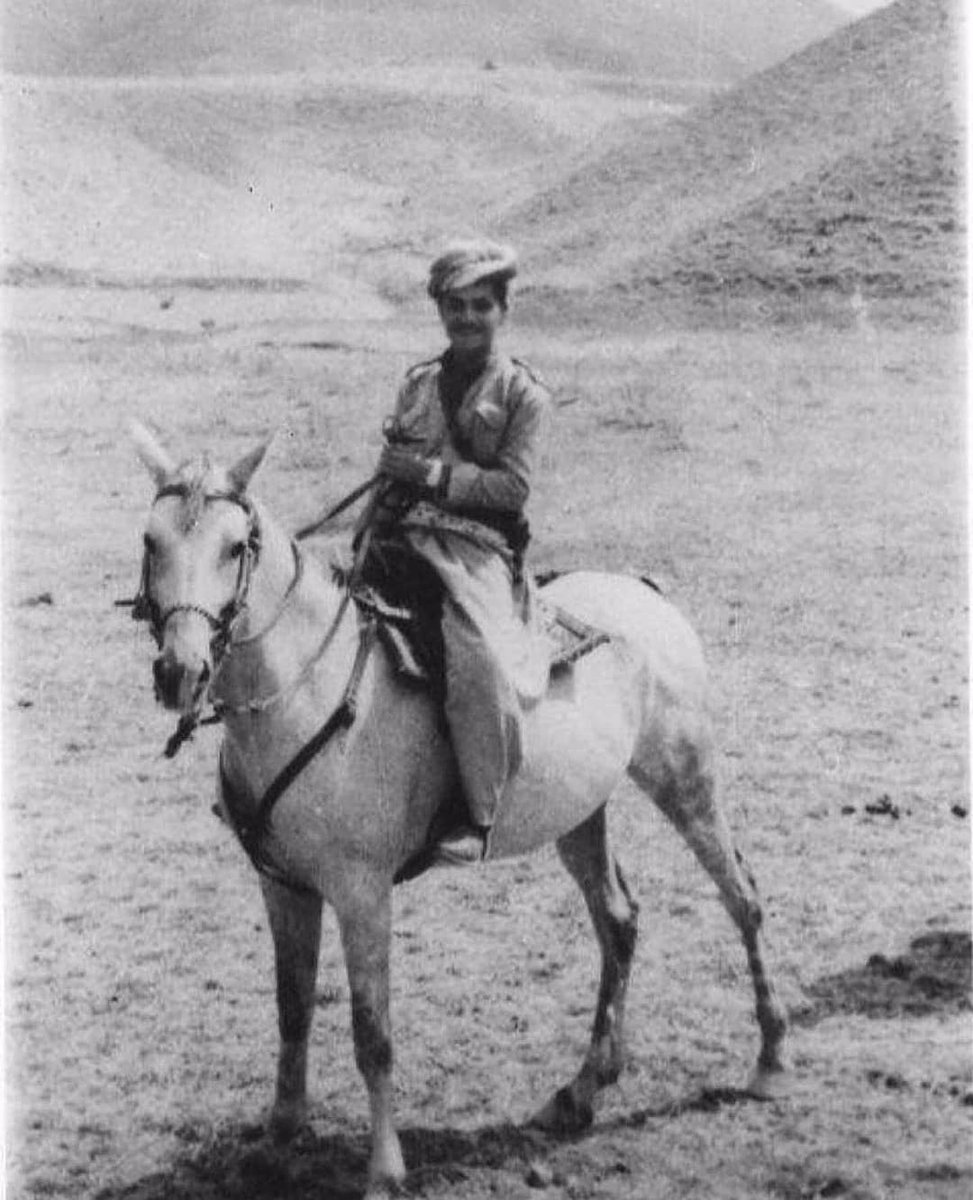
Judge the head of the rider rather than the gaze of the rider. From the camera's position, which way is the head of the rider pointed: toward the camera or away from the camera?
toward the camera

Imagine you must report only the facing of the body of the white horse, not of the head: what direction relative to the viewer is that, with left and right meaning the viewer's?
facing the viewer and to the left of the viewer
